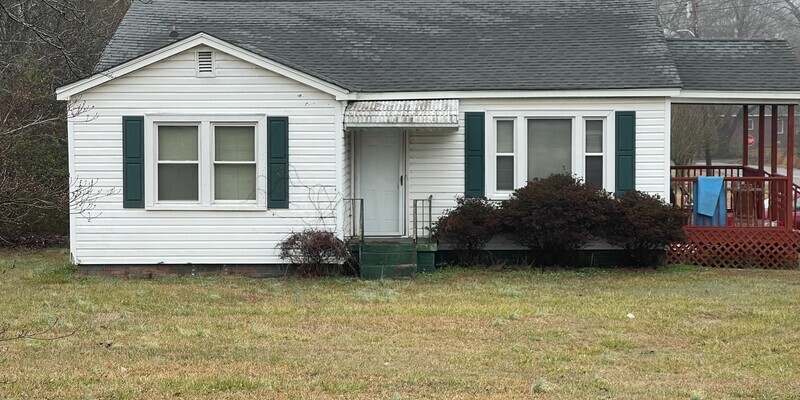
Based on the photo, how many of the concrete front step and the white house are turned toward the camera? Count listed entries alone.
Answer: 2

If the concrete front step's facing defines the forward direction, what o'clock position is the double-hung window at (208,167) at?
The double-hung window is roughly at 3 o'clock from the concrete front step.

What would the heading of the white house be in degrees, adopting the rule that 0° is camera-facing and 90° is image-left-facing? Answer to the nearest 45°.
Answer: approximately 0°

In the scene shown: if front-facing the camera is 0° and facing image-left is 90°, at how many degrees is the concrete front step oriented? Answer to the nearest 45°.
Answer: approximately 0°

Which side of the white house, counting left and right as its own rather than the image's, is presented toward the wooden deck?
left

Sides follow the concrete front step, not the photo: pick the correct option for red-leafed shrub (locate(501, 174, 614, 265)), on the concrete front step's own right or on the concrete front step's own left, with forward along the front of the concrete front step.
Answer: on the concrete front step's own left

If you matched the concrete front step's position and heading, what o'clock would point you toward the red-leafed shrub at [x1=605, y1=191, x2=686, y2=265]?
The red-leafed shrub is roughly at 9 o'clock from the concrete front step.
